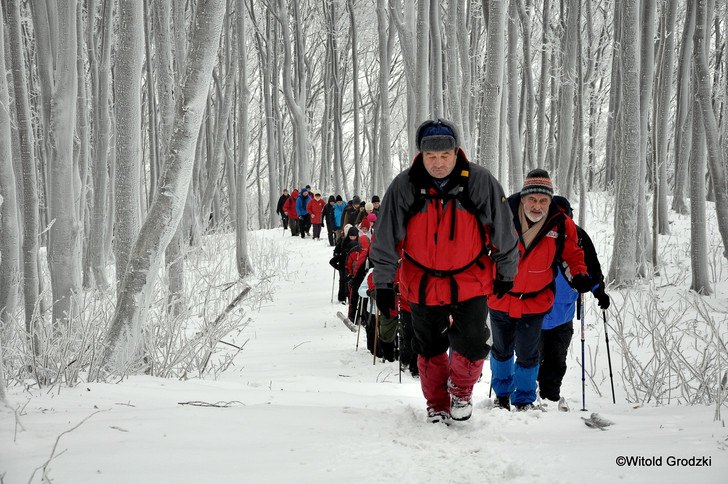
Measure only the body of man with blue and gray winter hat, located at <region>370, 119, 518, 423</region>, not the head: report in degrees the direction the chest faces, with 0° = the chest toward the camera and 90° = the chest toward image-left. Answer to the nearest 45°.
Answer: approximately 0°

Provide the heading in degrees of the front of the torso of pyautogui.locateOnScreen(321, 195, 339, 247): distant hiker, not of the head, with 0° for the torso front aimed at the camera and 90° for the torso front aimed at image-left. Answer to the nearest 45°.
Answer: approximately 315°

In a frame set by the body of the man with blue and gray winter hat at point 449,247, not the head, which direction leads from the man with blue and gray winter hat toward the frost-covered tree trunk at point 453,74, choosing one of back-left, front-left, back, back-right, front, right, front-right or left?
back
